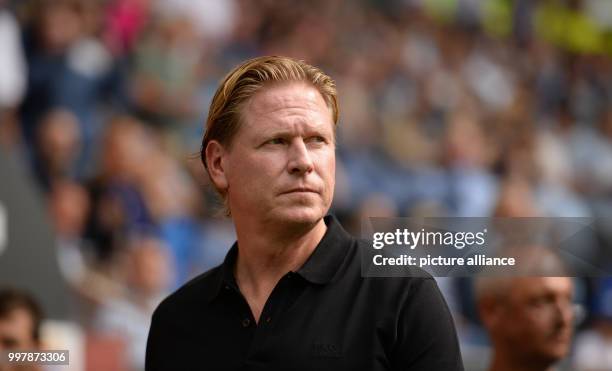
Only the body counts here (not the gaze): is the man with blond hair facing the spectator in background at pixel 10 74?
no

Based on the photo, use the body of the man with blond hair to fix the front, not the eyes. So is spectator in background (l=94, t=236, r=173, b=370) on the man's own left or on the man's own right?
on the man's own right

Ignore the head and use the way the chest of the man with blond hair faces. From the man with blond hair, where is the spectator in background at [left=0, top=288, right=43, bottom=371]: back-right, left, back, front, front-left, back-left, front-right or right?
right

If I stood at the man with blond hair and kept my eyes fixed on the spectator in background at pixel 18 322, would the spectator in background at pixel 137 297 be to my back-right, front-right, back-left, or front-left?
front-right

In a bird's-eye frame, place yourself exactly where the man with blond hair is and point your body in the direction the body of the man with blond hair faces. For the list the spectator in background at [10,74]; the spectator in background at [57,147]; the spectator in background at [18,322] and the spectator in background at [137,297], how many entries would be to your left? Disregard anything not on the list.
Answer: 0

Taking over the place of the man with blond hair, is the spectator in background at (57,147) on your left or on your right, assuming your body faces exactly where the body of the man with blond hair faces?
on your right

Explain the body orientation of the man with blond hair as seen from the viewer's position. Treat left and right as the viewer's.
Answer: facing the viewer and to the left of the viewer

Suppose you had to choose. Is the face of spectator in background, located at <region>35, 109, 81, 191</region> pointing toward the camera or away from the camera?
toward the camera
